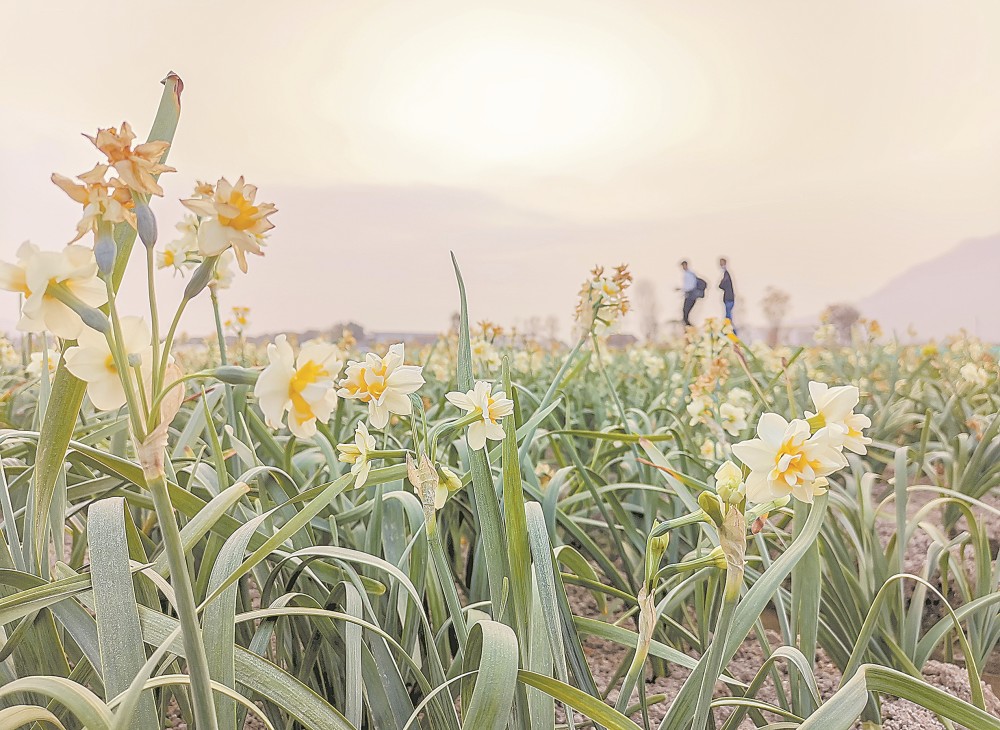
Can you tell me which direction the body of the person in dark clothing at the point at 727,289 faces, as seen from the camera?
to the viewer's left

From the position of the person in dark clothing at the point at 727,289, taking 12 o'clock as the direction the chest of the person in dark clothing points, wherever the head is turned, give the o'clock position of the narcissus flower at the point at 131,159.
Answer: The narcissus flower is roughly at 9 o'clock from the person in dark clothing.

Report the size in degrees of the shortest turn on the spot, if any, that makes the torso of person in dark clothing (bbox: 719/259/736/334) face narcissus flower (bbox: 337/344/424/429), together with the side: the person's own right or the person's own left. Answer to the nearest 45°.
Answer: approximately 90° to the person's own left

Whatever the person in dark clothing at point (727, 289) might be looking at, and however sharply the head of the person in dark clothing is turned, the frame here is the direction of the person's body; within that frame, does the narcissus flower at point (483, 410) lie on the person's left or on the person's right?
on the person's left

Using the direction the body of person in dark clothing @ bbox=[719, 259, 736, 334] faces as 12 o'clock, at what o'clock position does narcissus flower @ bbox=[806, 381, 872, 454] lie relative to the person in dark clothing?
The narcissus flower is roughly at 9 o'clock from the person in dark clothing.

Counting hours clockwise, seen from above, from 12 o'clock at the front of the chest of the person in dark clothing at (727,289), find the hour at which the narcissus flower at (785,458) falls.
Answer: The narcissus flower is roughly at 9 o'clock from the person in dark clothing.

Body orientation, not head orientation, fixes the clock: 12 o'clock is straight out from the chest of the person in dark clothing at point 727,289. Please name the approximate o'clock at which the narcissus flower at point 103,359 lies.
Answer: The narcissus flower is roughly at 9 o'clock from the person in dark clothing.

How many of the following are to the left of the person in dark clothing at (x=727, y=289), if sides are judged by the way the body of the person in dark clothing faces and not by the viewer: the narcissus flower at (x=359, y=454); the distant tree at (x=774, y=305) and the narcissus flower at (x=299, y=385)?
2

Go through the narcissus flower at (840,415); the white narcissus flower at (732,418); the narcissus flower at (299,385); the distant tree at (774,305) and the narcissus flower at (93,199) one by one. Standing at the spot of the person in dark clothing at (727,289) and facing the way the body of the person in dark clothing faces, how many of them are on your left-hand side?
4

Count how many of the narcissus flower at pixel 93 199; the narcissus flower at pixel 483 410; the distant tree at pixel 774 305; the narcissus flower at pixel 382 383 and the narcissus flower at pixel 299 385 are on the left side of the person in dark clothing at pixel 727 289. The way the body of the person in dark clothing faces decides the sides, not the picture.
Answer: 4

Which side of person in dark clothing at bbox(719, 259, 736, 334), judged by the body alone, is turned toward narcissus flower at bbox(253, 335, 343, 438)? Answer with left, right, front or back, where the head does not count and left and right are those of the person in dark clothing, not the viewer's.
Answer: left

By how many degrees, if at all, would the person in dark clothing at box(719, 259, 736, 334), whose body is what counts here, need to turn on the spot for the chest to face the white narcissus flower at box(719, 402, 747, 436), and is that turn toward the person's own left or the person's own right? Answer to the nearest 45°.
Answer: approximately 90° to the person's own left
